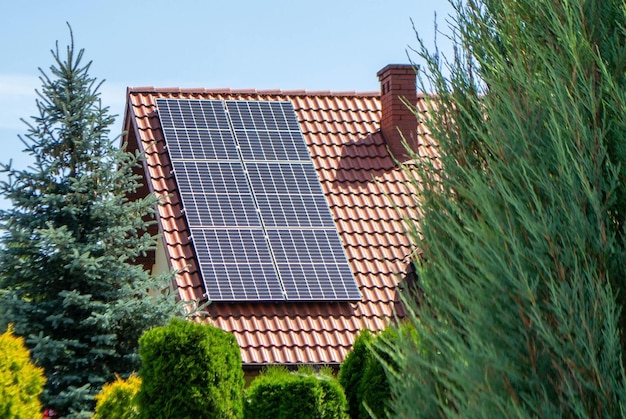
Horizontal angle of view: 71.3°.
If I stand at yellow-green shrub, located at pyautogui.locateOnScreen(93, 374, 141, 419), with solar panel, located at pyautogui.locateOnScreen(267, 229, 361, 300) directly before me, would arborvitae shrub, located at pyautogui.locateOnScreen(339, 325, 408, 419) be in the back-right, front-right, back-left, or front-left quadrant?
front-right

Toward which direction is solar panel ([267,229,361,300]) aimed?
toward the camera

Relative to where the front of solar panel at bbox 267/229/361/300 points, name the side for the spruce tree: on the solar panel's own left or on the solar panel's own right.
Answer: on the solar panel's own right

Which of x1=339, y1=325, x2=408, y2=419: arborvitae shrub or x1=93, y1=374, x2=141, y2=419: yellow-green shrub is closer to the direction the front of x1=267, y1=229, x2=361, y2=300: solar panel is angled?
the arborvitae shrub

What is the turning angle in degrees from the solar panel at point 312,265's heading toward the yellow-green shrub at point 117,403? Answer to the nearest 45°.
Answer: approximately 45° to its right

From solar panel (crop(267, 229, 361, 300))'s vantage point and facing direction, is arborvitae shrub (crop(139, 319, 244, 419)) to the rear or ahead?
ahead

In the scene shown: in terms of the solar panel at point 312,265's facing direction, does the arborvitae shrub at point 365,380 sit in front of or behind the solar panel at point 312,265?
in front
